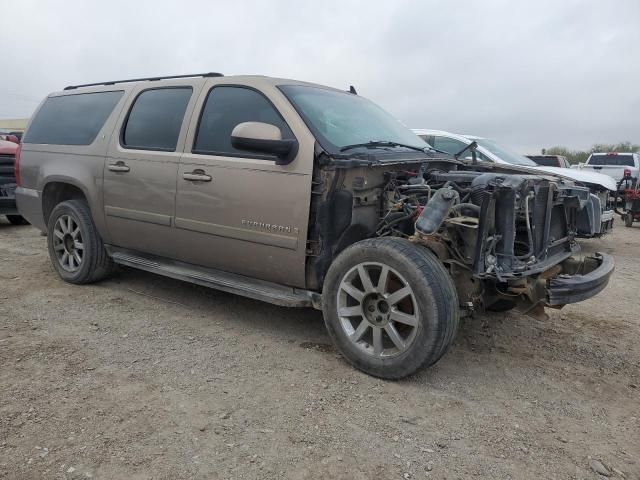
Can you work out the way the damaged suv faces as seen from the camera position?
facing the viewer and to the right of the viewer

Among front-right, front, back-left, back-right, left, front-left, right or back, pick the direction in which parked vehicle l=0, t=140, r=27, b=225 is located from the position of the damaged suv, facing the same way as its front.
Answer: back

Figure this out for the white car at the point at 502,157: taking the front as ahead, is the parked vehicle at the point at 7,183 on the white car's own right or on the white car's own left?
on the white car's own right

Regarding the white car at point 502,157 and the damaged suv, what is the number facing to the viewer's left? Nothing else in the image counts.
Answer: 0

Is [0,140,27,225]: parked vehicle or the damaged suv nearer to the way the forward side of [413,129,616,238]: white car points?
the damaged suv

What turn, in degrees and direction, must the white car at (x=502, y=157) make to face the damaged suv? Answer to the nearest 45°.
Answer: approximately 45° to its right

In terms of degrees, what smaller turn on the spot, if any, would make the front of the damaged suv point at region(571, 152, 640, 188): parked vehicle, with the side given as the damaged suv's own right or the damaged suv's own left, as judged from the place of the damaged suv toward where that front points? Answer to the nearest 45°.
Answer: approximately 90° to the damaged suv's own left
